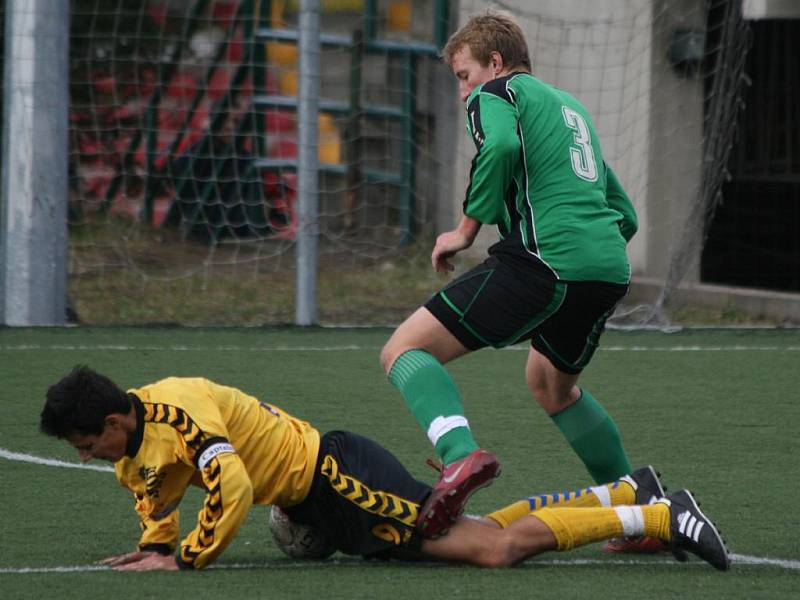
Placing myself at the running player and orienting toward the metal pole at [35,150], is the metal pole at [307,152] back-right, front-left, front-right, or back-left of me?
front-right

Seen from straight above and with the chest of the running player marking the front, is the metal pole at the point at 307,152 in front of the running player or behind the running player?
in front

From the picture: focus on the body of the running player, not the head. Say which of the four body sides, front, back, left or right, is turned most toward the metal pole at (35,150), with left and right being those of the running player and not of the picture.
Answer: front

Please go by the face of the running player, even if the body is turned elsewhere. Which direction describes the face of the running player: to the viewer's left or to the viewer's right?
to the viewer's left

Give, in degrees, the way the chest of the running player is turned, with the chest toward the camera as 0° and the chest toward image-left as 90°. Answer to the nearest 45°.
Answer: approximately 135°
